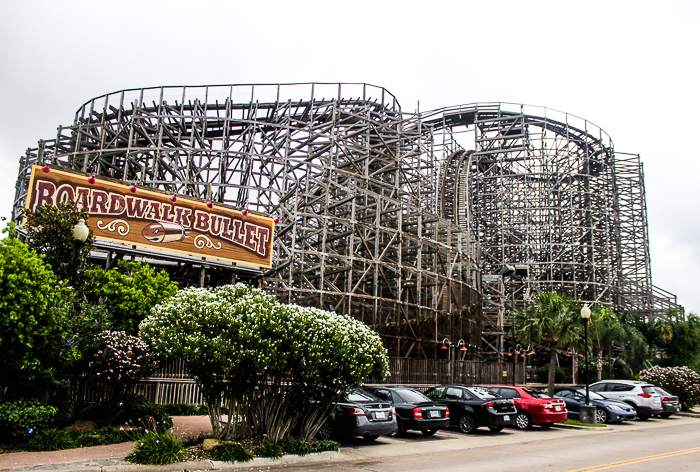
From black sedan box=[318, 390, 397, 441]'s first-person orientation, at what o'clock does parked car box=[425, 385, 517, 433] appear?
The parked car is roughly at 3 o'clock from the black sedan.

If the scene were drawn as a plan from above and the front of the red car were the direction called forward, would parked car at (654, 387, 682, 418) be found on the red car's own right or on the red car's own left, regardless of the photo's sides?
on the red car's own right

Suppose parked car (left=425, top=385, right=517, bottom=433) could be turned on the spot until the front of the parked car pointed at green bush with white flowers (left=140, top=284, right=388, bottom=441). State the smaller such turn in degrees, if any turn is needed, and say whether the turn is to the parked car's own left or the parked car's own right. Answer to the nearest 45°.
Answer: approximately 90° to the parked car's own left

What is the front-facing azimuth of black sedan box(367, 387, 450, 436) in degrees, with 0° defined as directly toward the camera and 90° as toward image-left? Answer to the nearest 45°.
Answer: approximately 135°

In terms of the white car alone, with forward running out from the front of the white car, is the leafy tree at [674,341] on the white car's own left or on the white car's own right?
on the white car's own right

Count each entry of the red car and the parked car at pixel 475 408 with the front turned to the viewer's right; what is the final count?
0

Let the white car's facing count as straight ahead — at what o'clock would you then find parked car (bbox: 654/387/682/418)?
The parked car is roughly at 3 o'clock from the white car.

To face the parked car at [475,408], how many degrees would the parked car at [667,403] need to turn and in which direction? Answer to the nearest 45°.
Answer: approximately 90° to its left

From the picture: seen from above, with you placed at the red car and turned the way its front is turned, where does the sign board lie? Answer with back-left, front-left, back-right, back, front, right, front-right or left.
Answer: front-left

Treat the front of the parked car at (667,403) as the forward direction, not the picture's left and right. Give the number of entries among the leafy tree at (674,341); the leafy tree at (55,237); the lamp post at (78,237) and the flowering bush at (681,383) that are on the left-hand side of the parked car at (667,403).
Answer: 2

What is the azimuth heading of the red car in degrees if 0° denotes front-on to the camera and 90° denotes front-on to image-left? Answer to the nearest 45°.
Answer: approximately 135°

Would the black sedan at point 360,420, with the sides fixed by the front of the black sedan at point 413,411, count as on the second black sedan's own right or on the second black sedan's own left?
on the second black sedan's own left

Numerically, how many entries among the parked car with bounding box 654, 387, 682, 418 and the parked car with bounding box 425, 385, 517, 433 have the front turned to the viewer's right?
0

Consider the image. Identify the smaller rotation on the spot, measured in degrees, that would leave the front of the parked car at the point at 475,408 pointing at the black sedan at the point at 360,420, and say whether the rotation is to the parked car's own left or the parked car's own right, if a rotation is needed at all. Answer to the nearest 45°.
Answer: approximately 90° to the parked car's own left
